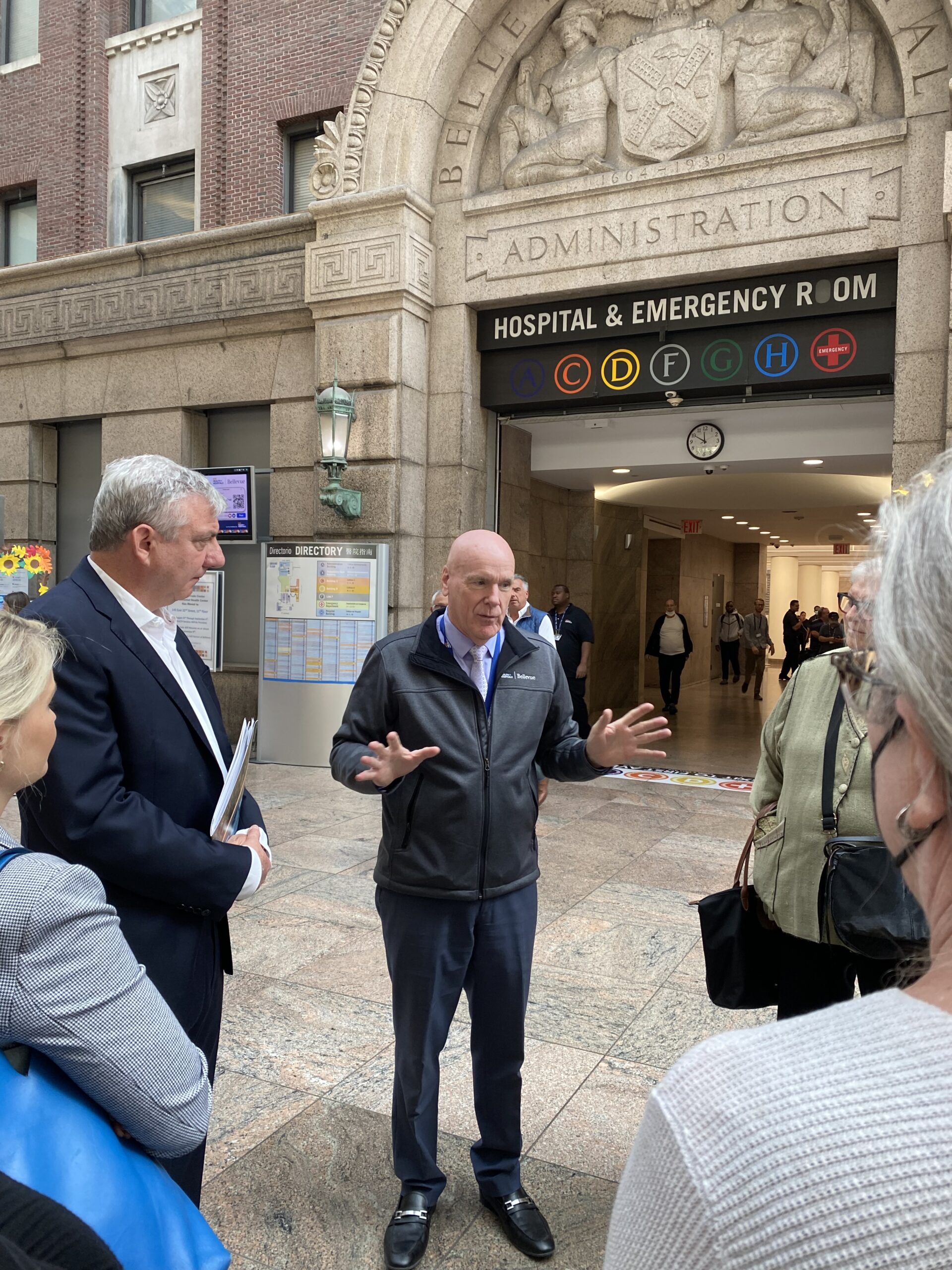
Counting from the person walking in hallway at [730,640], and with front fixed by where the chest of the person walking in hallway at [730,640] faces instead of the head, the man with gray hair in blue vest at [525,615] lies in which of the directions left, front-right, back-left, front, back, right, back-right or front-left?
front

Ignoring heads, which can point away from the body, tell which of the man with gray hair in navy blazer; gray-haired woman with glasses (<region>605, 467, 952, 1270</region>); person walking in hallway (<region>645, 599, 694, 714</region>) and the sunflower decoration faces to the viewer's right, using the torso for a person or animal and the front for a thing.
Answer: the man with gray hair in navy blazer

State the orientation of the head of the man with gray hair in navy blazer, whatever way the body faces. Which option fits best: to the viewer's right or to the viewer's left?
to the viewer's right

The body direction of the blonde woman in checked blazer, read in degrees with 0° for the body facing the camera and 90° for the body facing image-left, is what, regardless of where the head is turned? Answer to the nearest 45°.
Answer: approximately 225°

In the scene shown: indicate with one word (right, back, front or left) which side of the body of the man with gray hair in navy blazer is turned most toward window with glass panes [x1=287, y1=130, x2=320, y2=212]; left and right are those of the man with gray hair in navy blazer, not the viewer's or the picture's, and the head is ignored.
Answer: left

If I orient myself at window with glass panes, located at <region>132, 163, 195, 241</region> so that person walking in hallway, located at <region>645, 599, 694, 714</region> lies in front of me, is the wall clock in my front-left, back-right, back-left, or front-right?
front-right

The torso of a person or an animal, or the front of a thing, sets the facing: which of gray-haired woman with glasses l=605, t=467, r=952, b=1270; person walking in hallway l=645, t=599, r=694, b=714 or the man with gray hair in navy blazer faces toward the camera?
the person walking in hallway

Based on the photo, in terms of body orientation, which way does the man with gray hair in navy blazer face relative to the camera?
to the viewer's right

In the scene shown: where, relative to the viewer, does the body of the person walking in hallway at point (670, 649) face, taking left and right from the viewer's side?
facing the viewer

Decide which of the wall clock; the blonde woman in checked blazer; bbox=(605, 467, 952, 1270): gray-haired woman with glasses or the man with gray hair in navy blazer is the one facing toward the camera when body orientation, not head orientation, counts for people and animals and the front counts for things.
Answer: the wall clock

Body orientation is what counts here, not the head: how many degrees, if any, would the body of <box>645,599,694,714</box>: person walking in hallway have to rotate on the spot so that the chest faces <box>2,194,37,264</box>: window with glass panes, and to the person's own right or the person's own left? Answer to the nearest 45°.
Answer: approximately 45° to the person's own right

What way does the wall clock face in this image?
toward the camera

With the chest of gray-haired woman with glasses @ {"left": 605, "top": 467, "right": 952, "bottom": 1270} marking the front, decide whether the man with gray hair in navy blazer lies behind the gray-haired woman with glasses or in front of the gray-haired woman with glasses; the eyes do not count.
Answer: in front

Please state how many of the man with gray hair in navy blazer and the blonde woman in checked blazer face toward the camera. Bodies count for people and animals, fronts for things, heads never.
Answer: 0
